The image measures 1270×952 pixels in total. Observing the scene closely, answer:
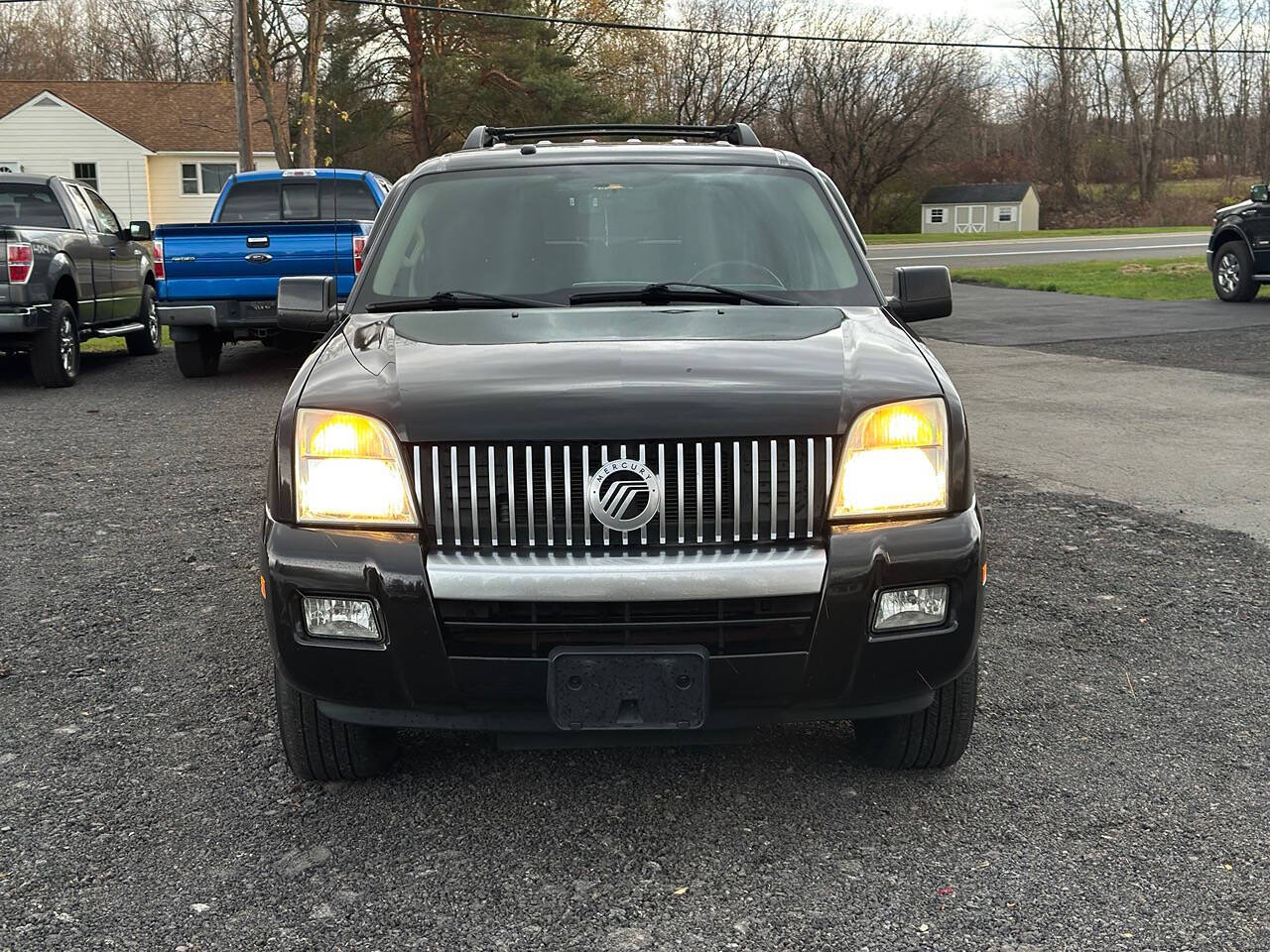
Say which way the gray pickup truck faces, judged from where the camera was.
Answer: facing away from the viewer and to the right of the viewer

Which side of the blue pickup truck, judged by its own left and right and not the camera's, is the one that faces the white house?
front

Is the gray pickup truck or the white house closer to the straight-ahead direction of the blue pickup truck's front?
the white house

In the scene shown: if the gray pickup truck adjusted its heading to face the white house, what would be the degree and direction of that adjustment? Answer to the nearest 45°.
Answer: approximately 45° to its left

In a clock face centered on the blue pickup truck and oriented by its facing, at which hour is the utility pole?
The utility pole is roughly at 12 o'clock from the blue pickup truck.

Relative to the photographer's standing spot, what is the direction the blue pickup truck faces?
facing away from the viewer

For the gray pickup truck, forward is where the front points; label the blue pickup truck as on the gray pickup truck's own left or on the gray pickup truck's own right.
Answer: on the gray pickup truck's own right
